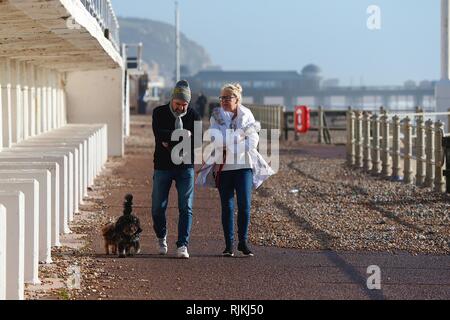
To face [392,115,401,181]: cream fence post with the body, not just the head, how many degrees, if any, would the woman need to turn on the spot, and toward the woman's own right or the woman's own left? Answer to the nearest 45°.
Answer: approximately 180°

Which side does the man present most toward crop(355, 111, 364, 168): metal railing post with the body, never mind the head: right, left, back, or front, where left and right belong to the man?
back

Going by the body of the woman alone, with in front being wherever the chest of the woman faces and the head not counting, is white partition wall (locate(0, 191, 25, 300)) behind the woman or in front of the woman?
in front

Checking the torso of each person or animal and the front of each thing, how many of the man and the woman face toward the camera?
2

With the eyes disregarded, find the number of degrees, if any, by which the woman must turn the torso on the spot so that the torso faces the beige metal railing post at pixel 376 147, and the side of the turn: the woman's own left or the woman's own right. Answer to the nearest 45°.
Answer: approximately 180°

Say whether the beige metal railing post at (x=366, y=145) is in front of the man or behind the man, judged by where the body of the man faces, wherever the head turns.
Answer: behind

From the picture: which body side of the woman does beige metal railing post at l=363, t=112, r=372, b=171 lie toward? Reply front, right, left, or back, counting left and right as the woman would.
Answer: back

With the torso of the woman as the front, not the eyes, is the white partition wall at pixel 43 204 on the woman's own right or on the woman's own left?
on the woman's own right

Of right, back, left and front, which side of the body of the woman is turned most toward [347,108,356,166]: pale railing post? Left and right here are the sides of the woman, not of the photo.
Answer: back

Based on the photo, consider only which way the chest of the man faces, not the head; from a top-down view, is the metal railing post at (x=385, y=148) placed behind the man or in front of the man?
behind

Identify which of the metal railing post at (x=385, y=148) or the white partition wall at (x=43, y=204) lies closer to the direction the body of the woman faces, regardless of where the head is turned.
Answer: the white partition wall

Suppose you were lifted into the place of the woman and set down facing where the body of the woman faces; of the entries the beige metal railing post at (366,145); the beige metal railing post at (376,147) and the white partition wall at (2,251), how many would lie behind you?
2
